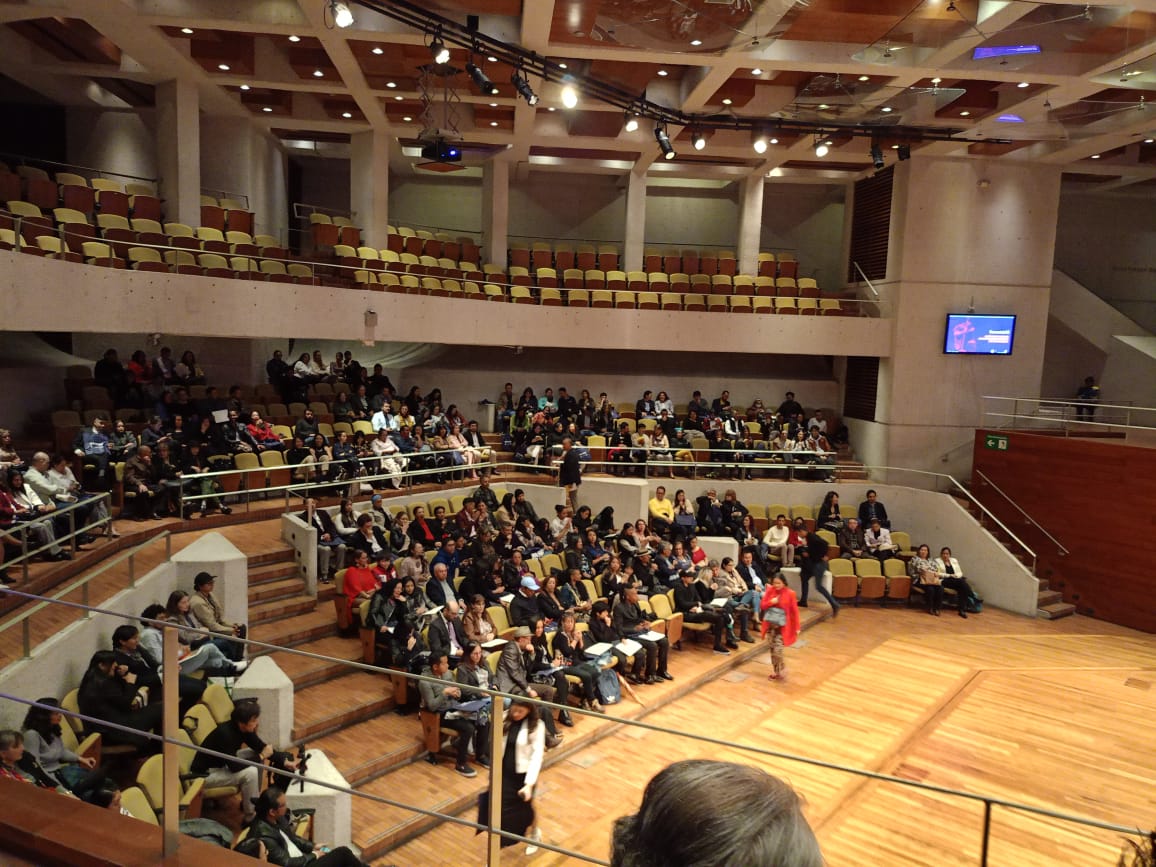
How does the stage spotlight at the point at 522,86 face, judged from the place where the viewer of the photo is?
facing the viewer and to the right of the viewer

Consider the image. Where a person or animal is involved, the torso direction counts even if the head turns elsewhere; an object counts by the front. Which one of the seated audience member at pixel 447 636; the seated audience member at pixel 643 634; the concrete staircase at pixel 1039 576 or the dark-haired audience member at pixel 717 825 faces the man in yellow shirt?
the dark-haired audience member at pixel 717 825

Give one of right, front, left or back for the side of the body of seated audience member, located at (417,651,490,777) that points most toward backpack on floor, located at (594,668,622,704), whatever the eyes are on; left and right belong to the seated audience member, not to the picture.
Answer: left

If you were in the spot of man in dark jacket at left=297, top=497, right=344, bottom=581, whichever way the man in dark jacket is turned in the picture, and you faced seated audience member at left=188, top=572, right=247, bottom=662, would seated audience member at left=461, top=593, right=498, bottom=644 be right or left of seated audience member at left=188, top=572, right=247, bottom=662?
left

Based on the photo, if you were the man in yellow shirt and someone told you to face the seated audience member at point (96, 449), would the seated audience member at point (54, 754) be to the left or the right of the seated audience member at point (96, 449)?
left

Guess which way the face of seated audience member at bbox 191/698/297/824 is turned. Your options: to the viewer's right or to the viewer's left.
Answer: to the viewer's right

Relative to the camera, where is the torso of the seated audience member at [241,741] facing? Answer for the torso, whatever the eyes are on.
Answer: to the viewer's right

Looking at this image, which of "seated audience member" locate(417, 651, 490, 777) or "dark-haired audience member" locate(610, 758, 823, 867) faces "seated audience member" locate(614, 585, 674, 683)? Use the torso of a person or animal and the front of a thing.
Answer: "dark-haired audience member" locate(610, 758, 823, 867)

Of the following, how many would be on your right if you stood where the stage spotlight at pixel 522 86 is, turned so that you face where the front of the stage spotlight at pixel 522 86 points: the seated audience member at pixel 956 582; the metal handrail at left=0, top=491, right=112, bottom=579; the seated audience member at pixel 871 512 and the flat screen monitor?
1

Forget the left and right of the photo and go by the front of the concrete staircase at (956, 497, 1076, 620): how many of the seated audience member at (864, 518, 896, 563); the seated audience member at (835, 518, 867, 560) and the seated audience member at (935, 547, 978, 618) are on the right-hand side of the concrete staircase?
3

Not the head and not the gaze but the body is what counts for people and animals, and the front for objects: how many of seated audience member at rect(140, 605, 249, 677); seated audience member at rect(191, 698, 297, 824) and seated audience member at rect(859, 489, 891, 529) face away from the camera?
0

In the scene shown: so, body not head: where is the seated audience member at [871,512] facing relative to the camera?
toward the camera

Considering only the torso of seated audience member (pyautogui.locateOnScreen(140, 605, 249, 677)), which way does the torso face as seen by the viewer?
to the viewer's right

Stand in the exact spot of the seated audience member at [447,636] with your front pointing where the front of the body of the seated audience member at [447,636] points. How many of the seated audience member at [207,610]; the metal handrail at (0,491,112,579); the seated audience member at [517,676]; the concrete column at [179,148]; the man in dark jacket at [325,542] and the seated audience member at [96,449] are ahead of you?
1

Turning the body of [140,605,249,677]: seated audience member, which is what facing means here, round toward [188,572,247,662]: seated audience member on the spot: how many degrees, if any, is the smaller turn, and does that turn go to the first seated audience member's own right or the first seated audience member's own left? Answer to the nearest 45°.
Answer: approximately 90° to the first seated audience member's own left

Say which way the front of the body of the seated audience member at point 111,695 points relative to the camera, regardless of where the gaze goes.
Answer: to the viewer's right

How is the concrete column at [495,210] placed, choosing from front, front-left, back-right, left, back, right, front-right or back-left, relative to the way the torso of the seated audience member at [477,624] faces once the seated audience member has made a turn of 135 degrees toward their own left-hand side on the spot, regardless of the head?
front

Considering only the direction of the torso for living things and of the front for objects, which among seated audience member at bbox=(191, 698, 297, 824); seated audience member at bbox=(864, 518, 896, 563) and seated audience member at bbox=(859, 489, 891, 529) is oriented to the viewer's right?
seated audience member at bbox=(191, 698, 297, 824)

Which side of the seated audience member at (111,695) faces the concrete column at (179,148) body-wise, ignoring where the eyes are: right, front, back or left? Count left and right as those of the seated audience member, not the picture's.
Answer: left

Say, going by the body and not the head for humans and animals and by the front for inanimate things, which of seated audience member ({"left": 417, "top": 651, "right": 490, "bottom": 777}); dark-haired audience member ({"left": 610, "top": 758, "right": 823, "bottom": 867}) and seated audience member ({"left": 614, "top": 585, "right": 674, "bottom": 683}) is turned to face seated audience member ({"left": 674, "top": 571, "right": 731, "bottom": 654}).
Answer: dark-haired audience member ({"left": 610, "top": 758, "right": 823, "bottom": 867})
